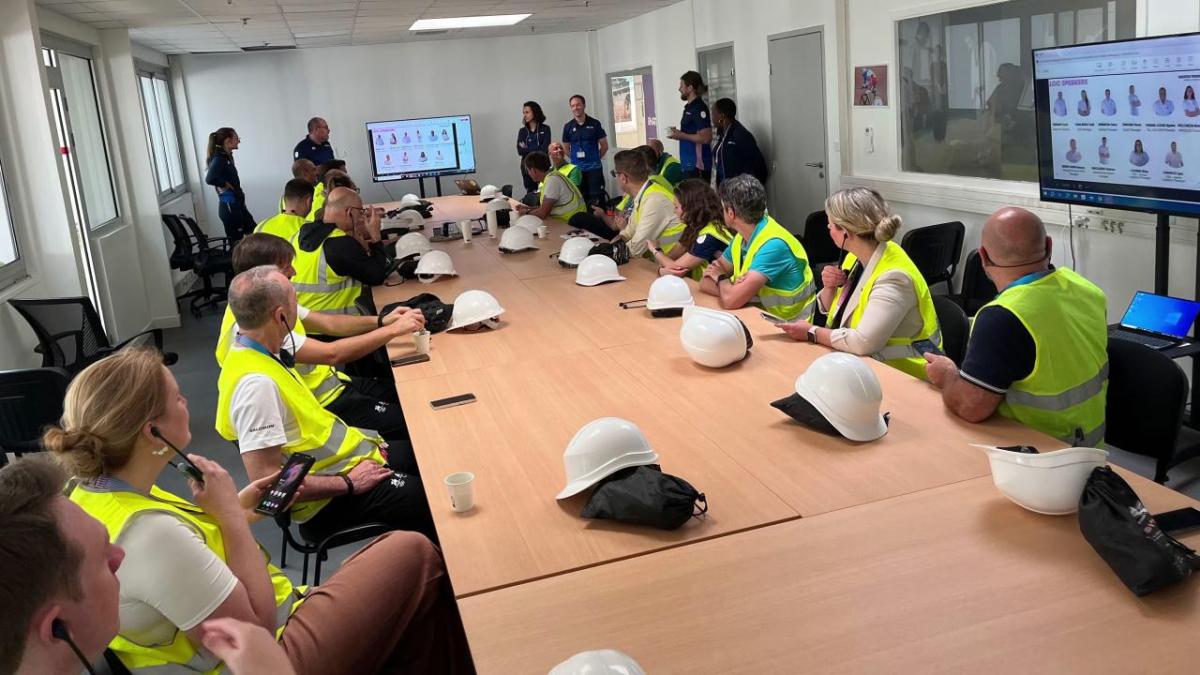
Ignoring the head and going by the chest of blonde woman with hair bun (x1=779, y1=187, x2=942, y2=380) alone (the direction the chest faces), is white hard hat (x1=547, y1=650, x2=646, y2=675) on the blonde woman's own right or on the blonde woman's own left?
on the blonde woman's own left

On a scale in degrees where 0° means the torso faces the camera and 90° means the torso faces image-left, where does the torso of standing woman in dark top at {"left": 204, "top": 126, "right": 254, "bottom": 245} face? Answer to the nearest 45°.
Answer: approximately 270°

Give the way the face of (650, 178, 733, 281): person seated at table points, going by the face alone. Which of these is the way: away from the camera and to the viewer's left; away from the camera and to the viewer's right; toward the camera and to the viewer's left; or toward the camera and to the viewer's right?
away from the camera and to the viewer's left

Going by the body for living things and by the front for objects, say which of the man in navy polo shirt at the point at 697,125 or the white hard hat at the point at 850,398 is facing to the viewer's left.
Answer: the man in navy polo shirt

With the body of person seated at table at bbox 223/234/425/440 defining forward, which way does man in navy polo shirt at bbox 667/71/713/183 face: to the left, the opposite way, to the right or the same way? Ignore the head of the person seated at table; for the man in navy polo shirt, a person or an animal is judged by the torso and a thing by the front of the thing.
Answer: the opposite way

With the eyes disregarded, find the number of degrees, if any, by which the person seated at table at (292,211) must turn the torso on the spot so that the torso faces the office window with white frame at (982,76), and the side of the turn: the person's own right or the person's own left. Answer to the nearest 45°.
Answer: approximately 45° to the person's own right

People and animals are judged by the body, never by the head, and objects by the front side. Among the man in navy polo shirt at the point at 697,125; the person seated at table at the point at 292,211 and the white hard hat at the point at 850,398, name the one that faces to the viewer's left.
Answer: the man in navy polo shirt

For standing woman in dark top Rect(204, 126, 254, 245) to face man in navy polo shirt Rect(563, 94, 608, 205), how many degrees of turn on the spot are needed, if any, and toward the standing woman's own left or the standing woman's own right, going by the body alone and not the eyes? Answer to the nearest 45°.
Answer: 0° — they already face them

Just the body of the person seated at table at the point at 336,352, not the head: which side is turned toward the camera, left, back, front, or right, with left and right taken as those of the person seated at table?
right

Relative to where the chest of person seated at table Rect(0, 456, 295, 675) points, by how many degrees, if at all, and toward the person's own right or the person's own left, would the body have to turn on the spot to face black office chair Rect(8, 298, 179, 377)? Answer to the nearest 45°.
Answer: approximately 45° to the person's own left

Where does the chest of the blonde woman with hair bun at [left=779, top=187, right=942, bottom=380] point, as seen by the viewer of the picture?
to the viewer's left

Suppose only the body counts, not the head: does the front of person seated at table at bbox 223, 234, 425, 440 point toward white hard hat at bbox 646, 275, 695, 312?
yes

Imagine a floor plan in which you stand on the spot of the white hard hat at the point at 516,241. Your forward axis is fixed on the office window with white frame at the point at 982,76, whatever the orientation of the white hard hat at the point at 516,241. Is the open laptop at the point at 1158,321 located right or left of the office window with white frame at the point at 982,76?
right
